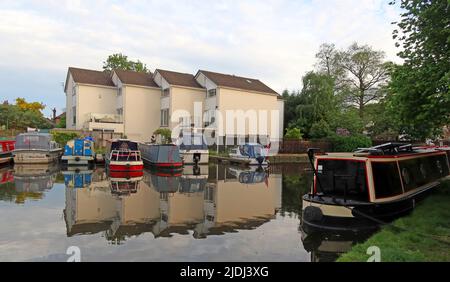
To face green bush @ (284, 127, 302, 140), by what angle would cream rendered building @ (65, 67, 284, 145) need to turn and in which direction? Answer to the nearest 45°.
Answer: approximately 135° to its left

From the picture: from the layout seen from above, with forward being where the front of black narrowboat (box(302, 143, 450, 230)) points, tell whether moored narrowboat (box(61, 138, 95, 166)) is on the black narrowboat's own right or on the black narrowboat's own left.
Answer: on the black narrowboat's own left
